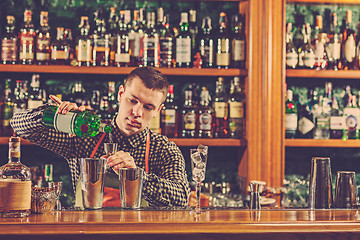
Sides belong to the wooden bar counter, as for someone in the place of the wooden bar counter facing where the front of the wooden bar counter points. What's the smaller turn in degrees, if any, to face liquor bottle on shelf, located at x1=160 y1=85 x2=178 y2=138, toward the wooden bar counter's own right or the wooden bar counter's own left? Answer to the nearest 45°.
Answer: approximately 180°

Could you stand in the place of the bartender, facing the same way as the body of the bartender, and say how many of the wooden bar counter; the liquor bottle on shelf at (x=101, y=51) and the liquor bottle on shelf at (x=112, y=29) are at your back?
2

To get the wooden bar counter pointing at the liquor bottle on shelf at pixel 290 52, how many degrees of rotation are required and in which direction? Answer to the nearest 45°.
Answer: approximately 180°

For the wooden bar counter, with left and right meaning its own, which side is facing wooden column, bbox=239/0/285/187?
back

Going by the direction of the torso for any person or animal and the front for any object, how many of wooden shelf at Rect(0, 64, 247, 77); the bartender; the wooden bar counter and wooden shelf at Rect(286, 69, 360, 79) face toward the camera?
4

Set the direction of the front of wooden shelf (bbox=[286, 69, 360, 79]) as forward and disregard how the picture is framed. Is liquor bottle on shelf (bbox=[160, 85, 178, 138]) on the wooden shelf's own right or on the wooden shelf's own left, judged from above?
on the wooden shelf's own right

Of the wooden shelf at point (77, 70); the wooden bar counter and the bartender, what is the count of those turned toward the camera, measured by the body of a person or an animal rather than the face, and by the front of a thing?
3

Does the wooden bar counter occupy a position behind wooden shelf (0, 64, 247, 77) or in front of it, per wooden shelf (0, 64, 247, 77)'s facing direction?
in front

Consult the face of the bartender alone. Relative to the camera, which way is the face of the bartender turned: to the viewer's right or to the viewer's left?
to the viewer's left

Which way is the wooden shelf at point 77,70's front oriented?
toward the camera

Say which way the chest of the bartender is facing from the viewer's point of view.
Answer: toward the camera

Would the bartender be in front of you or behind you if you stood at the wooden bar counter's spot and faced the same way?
behind

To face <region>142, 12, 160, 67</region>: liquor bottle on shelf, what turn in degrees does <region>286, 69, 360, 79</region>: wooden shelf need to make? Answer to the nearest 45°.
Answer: approximately 90° to its right
